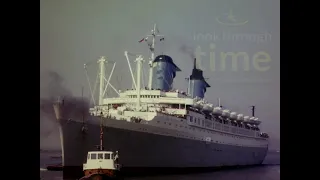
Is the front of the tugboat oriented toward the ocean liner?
no

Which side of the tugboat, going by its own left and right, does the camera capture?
front

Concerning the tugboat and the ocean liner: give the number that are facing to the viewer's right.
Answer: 0

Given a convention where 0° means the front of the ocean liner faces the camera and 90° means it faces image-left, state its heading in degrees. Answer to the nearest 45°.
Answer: approximately 45°
